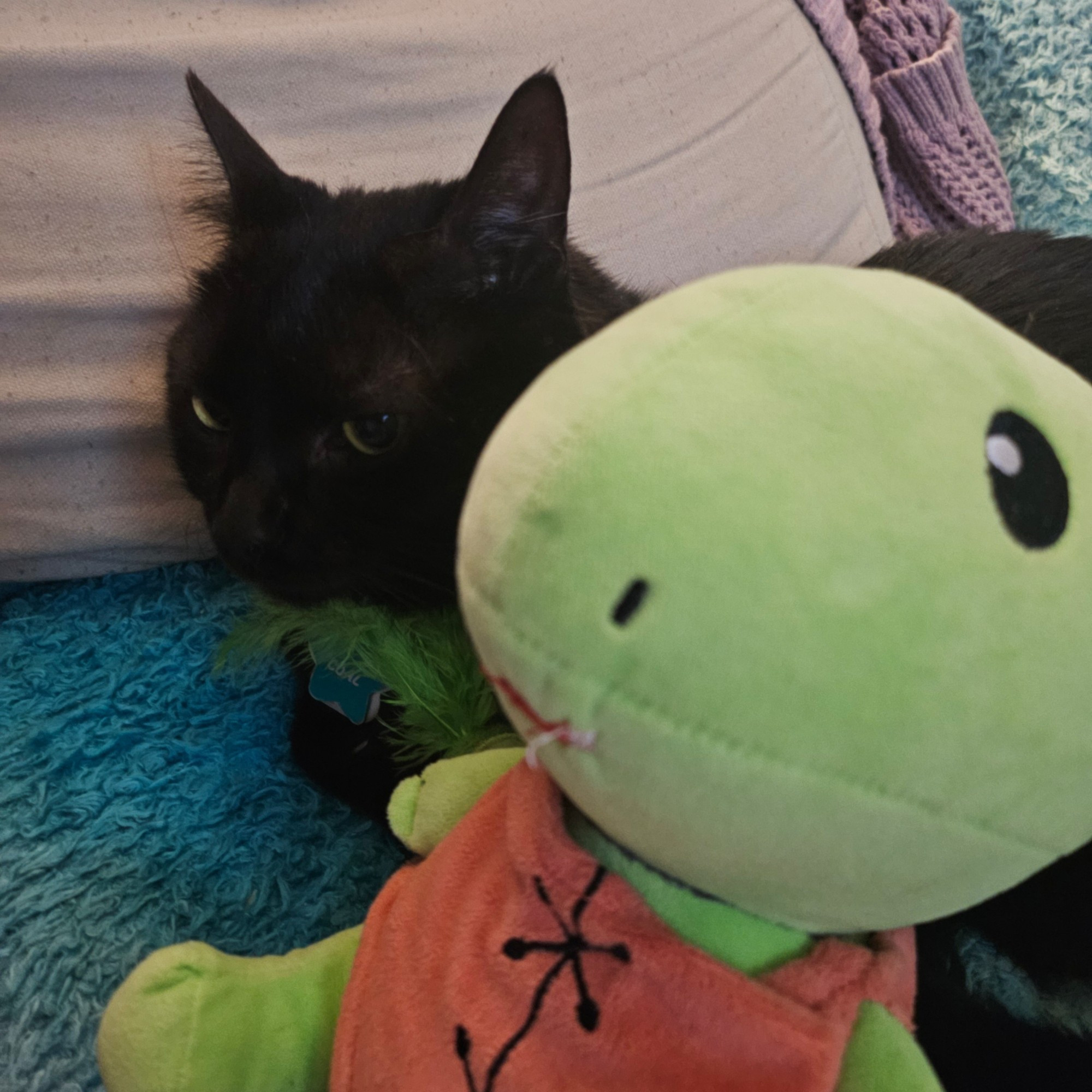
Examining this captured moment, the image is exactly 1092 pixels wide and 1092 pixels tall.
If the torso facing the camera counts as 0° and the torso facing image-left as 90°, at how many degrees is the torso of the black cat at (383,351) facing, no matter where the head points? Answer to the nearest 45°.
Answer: approximately 45°

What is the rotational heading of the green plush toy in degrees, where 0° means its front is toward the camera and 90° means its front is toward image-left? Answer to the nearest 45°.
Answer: approximately 45°
